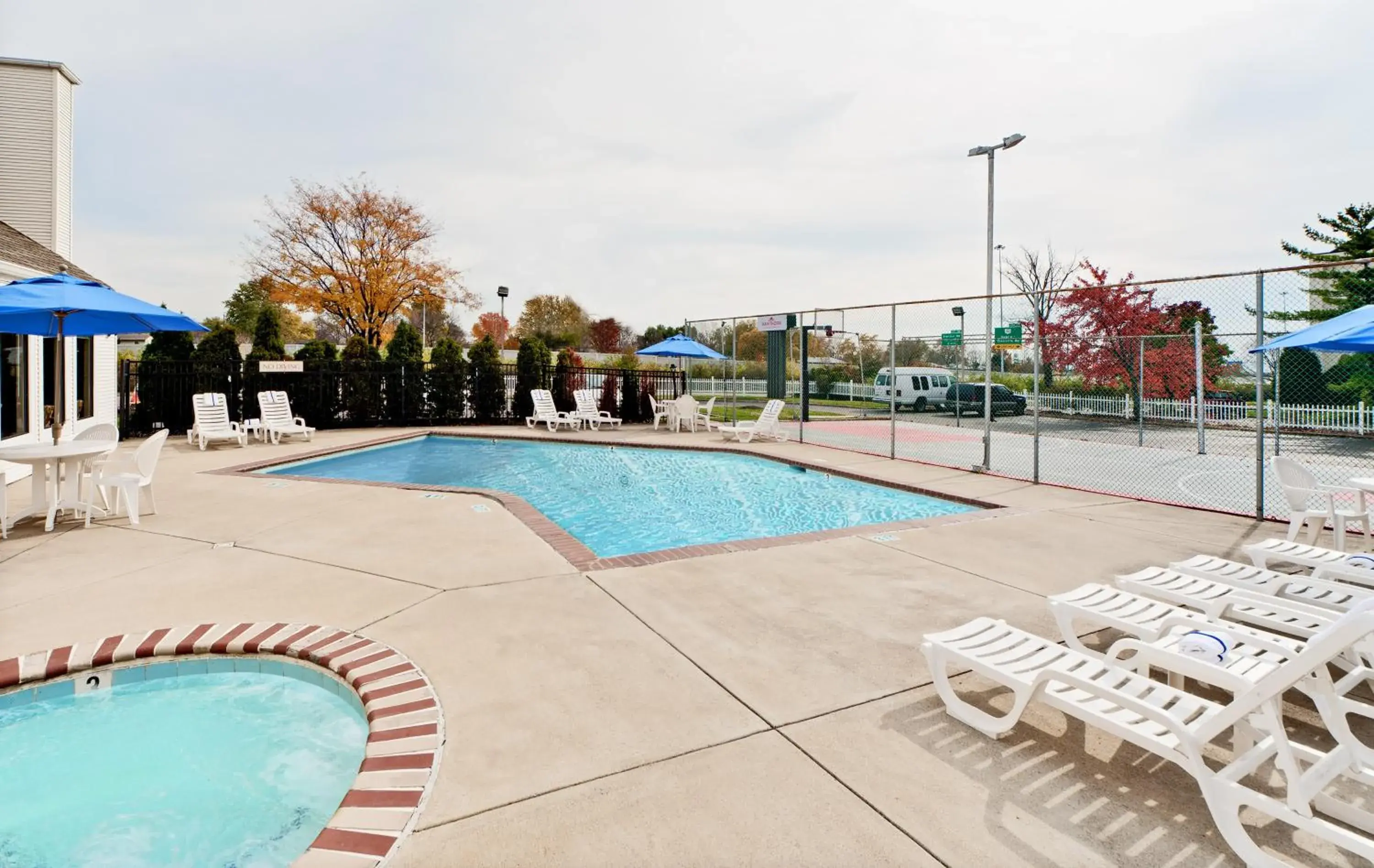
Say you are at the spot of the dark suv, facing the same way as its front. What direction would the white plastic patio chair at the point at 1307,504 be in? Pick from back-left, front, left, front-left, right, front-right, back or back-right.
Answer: right

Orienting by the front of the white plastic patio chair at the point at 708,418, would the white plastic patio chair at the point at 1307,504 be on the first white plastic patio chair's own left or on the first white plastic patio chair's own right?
on the first white plastic patio chair's own left

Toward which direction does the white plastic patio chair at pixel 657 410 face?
to the viewer's right

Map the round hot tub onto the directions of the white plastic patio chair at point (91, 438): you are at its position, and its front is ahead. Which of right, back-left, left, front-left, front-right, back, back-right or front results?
front-left

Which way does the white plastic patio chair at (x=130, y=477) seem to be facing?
to the viewer's left

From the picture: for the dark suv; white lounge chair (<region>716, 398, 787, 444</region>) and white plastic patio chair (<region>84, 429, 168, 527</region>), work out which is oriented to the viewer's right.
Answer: the dark suv

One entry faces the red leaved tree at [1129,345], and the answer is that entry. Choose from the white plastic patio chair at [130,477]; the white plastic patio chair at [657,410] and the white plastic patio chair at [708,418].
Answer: the white plastic patio chair at [657,410]

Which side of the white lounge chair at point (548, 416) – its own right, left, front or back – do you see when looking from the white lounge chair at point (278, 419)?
right

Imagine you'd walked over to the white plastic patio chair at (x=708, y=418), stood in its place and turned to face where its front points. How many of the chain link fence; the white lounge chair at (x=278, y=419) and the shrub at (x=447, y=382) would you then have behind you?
1

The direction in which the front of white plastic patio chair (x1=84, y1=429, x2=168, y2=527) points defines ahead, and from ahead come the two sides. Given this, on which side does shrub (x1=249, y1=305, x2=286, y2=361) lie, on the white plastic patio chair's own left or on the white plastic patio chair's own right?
on the white plastic patio chair's own right

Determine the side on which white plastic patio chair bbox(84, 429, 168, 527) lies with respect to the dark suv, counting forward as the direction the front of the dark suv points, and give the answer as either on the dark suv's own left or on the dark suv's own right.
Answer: on the dark suv's own right

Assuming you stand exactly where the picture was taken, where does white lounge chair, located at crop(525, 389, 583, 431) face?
facing the viewer and to the right of the viewer

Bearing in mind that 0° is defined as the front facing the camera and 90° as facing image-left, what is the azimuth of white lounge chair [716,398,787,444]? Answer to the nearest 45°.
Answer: approximately 45°

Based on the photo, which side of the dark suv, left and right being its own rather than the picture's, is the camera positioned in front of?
right
